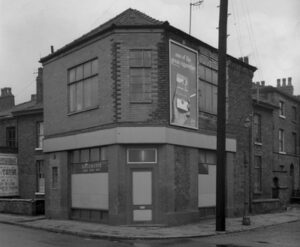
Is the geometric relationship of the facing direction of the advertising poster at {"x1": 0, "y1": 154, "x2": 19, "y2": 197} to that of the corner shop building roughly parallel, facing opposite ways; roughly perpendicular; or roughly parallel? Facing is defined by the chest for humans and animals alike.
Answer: roughly parallel

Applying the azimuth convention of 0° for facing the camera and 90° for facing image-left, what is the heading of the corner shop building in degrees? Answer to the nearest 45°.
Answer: approximately 0°

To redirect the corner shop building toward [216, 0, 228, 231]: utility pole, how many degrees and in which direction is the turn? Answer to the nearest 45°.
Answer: approximately 45° to its left

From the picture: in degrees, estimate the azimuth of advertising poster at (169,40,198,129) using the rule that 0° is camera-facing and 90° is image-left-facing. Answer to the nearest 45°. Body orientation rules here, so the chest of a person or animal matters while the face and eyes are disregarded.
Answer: approximately 315°

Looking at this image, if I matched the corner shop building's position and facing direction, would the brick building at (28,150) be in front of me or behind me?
behind

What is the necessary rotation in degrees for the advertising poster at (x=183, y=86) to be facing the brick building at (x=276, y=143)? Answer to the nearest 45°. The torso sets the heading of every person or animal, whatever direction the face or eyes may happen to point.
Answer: approximately 135° to its left

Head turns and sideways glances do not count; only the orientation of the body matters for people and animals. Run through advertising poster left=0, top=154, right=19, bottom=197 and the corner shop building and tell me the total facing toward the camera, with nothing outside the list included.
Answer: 2

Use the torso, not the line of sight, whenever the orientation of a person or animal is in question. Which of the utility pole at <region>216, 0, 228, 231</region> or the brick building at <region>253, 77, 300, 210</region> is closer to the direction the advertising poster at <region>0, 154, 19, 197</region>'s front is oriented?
the utility pole

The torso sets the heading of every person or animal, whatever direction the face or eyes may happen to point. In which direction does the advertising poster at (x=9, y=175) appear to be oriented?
toward the camera

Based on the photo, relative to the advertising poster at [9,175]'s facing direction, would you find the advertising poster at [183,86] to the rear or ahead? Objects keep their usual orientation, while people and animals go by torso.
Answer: ahead
